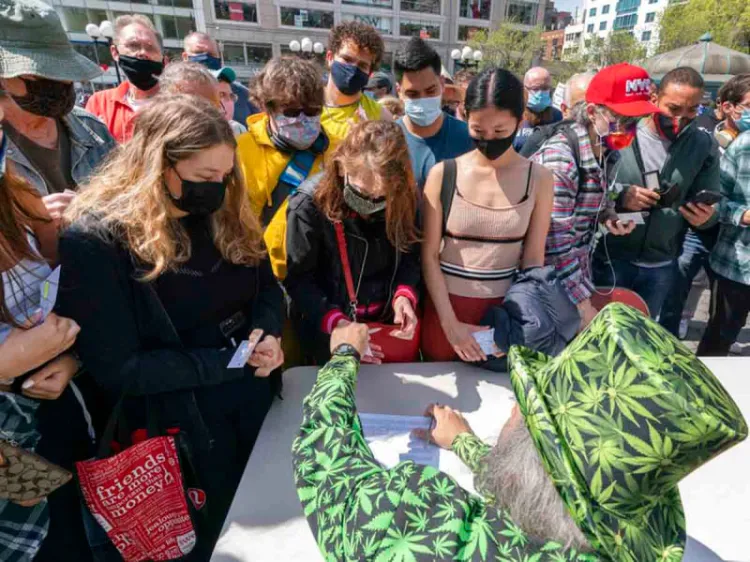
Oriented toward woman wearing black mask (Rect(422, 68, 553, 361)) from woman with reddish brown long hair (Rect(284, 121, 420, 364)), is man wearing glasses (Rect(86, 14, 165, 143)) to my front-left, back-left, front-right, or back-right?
back-left

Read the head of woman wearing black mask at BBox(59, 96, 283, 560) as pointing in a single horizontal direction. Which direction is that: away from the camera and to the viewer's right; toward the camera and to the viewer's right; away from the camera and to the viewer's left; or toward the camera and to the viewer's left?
toward the camera and to the viewer's right

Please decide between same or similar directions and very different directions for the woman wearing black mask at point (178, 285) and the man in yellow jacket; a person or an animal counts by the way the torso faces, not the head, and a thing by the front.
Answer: same or similar directions

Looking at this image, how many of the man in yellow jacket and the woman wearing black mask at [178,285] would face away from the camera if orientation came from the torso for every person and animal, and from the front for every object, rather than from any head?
0

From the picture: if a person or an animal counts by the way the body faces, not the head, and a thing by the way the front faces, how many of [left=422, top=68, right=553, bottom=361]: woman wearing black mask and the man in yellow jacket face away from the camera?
0

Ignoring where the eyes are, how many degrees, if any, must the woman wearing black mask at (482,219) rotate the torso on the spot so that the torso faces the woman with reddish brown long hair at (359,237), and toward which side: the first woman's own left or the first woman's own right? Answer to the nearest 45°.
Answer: approximately 45° to the first woman's own right

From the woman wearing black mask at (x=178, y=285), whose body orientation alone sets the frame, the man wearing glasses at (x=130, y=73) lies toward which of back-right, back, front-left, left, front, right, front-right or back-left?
back-left

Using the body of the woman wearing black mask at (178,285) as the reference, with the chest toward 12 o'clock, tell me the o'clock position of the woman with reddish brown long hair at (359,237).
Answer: The woman with reddish brown long hair is roughly at 10 o'clock from the woman wearing black mask.

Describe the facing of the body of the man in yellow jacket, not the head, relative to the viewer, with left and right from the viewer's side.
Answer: facing the viewer and to the right of the viewer

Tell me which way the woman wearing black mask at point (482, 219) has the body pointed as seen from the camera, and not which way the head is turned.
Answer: toward the camera

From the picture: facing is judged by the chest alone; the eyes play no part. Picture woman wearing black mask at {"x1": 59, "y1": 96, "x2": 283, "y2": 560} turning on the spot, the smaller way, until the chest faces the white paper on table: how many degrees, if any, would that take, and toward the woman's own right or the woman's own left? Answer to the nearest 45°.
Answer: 0° — they already face it

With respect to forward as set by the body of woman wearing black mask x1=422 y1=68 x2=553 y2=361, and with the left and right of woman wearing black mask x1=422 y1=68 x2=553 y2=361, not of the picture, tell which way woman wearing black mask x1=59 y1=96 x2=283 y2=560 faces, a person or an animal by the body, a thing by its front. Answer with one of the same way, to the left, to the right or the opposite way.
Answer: to the left

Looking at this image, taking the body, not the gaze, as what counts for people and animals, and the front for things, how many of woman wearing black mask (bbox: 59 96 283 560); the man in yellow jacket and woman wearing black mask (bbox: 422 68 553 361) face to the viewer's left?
0

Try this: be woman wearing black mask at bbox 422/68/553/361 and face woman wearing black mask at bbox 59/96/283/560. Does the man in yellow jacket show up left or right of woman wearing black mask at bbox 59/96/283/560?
right
